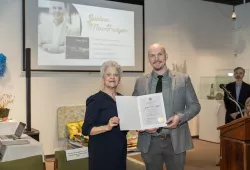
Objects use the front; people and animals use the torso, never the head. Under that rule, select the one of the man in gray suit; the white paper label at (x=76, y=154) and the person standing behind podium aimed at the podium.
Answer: the person standing behind podium

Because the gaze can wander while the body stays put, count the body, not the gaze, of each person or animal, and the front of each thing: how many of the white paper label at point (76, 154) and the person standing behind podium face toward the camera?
2

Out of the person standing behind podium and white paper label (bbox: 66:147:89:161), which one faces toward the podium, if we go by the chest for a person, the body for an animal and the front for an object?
the person standing behind podium

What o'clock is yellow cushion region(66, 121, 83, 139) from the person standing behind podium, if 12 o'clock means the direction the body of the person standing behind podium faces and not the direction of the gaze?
The yellow cushion is roughly at 2 o'clock from the person standing behind podium.

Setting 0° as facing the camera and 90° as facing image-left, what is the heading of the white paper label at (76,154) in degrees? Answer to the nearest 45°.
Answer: approximately 0°

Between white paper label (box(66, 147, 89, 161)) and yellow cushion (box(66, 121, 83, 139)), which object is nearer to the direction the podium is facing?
the white paper label

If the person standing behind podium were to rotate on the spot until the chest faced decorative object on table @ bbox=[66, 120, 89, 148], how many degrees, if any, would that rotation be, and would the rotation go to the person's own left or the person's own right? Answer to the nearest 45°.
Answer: approximately 45° to the person's own right

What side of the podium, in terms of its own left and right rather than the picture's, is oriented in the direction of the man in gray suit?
right

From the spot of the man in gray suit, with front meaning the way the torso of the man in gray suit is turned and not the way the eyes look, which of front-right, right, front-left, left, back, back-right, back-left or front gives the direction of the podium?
back-left

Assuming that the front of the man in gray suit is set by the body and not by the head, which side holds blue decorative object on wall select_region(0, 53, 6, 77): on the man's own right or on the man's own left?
on the man's own right
